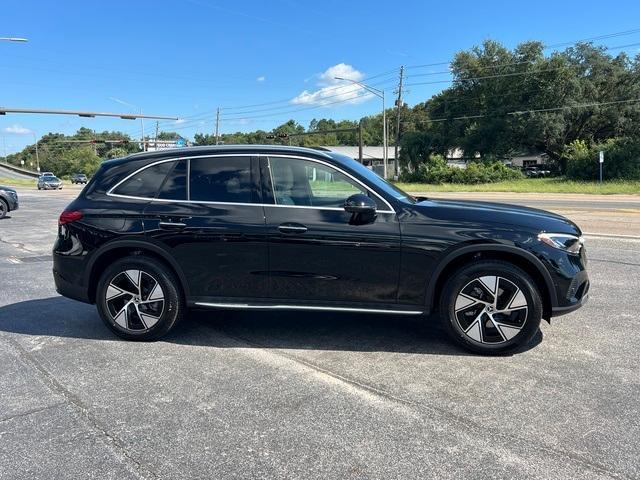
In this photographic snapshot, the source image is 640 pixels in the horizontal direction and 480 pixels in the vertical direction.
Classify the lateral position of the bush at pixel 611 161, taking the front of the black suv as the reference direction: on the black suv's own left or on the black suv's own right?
on the black suv's own left

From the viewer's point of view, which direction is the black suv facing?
to the viewer's right
